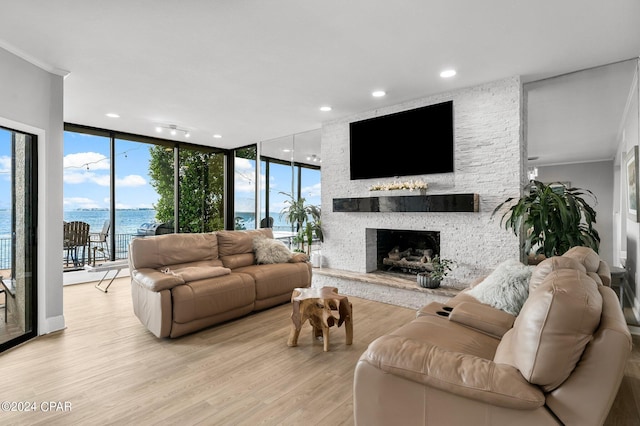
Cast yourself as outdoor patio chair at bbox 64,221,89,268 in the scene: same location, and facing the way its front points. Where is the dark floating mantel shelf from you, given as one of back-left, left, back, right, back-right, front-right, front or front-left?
back-right

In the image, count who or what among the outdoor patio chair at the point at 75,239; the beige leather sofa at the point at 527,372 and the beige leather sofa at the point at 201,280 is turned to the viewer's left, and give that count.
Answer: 1

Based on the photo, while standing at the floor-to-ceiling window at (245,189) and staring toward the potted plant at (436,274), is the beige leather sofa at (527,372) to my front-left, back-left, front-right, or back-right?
front-right

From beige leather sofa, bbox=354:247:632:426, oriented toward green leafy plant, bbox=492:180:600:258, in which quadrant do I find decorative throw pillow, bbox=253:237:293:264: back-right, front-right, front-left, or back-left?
front-left

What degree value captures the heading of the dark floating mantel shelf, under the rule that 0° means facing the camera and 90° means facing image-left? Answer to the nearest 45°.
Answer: approximately 45°

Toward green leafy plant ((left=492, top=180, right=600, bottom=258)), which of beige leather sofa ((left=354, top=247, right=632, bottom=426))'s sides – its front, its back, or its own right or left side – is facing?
right

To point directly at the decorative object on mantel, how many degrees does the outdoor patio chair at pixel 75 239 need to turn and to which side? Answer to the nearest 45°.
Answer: approximately 135° to its right

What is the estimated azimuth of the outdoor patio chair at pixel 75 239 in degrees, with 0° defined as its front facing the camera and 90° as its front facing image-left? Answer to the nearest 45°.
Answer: approximately 180°

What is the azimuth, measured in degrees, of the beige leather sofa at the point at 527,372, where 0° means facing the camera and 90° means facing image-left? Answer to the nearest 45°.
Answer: approximately 90°

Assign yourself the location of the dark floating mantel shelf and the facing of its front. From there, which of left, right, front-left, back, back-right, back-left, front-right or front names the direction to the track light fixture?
front-right

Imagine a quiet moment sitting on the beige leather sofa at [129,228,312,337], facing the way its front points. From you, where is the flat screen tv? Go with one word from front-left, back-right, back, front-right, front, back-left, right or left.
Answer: front-left

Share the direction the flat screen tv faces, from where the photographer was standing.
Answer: facing the viewer and to the left of the viewer
